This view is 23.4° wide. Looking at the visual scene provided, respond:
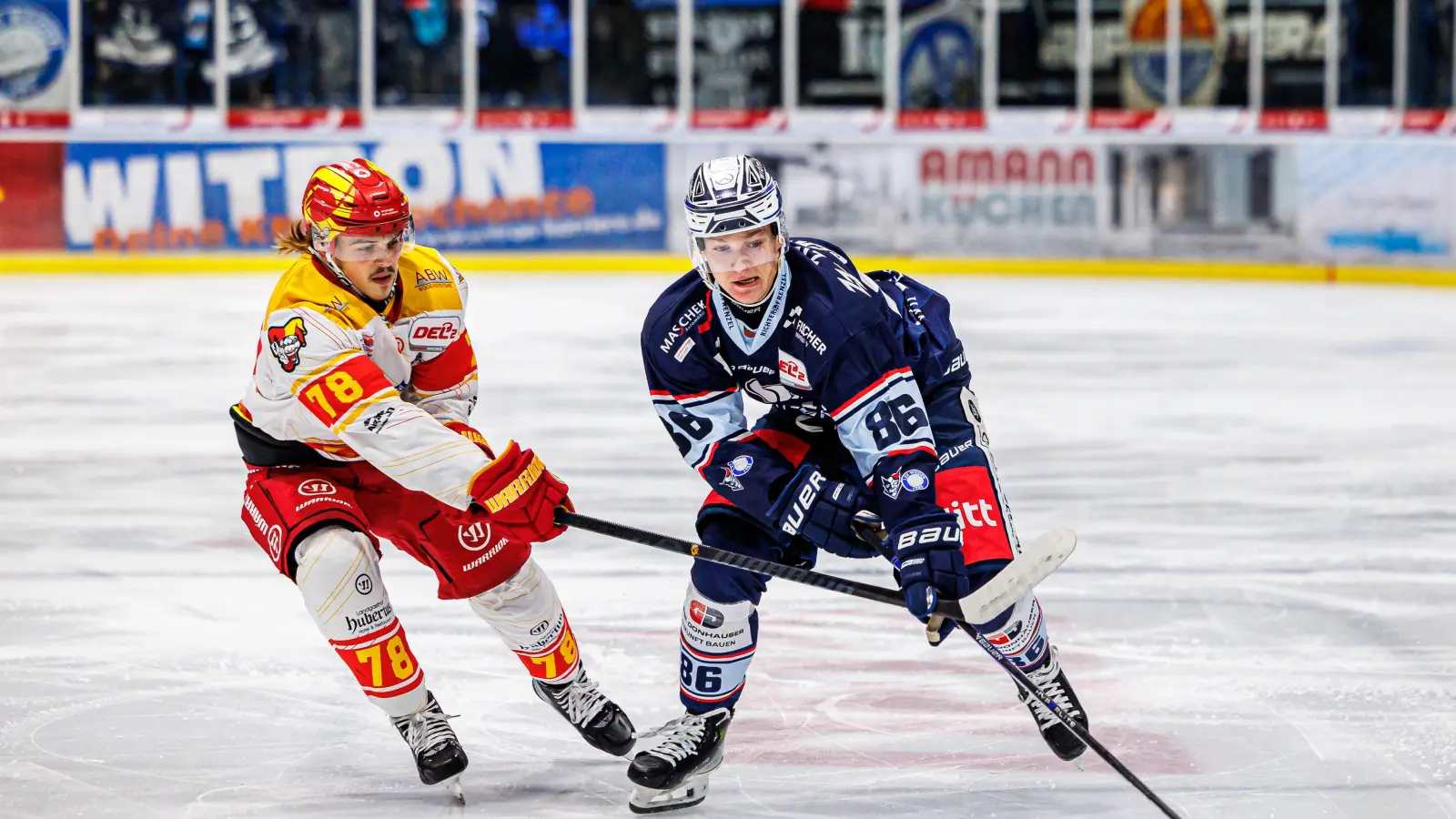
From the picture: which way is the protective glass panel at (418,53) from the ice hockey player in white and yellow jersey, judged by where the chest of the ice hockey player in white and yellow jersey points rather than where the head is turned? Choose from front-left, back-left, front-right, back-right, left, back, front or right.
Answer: back-left

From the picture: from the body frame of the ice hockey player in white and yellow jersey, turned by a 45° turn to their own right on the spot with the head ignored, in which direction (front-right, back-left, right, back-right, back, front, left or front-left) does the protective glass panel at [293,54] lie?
back

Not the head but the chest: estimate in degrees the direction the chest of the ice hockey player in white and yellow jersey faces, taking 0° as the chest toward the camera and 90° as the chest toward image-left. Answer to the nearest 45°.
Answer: approximately 315°

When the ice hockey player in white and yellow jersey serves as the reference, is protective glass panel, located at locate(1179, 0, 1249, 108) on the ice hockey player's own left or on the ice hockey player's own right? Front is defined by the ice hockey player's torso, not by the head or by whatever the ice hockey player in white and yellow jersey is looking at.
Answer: on the ice hockey player's own left

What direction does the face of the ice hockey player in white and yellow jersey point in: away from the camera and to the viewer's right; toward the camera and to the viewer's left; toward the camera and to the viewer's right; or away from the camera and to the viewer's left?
toward the camera and to the viewer's right

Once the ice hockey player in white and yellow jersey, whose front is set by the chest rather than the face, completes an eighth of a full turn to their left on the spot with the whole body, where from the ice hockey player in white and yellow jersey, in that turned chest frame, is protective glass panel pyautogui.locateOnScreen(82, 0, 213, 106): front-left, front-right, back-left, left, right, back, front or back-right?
left

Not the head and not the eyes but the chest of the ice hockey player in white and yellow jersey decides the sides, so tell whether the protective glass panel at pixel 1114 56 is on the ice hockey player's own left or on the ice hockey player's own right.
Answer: on the ice hockey player's own left
